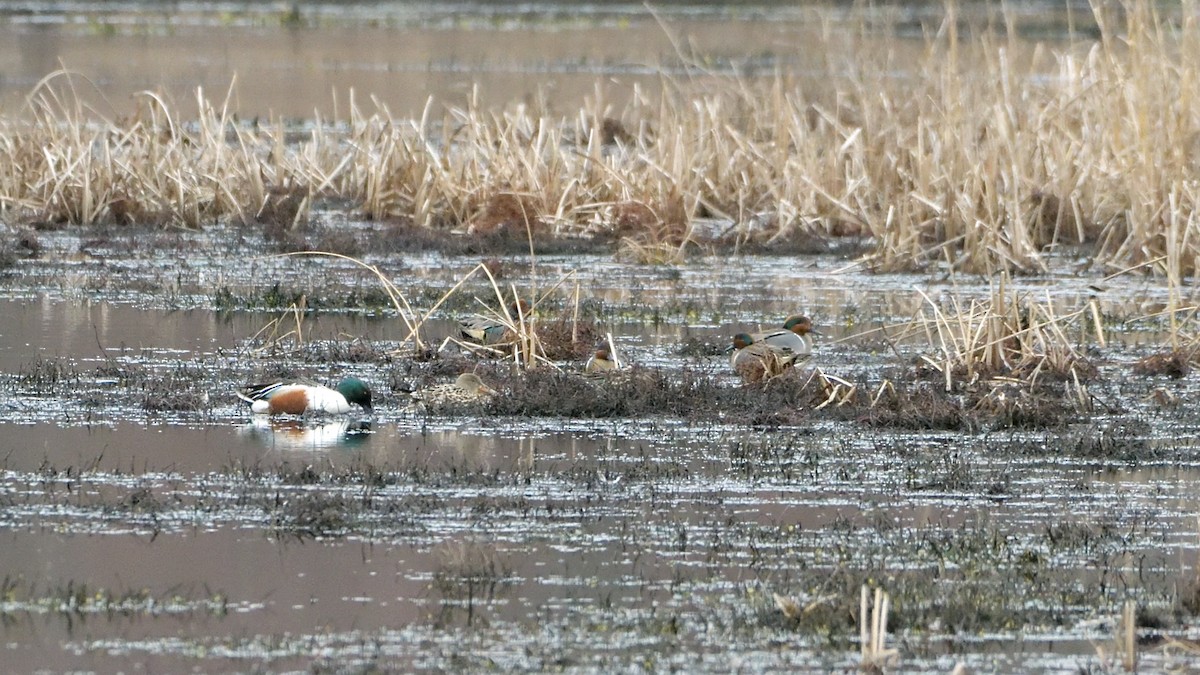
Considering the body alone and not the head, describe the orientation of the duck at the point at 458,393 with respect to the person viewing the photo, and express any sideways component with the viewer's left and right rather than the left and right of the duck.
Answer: facing to the right of the viewer

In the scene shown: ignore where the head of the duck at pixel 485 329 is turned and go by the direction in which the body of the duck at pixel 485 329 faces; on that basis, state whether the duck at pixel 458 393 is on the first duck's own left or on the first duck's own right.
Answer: on the first duck's own right

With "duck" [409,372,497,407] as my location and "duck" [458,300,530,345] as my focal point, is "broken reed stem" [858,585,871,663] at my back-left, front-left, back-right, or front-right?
back-right

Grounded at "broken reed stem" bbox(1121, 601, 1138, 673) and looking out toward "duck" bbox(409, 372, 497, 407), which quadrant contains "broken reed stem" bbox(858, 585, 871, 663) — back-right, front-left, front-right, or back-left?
front-left

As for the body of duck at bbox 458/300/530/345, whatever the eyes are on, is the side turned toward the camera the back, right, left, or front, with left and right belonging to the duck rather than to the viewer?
right

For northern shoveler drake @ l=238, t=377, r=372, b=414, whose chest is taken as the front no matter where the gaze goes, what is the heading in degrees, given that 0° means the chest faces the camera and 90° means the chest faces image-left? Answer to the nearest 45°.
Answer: approximately 270°

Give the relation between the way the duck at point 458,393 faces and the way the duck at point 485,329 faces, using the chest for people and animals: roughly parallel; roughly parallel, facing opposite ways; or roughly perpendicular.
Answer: roughly parallel

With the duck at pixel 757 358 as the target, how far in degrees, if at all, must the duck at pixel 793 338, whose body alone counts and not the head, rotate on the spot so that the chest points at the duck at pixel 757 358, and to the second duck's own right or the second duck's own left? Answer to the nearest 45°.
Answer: approximately 90° to the second duck's own right

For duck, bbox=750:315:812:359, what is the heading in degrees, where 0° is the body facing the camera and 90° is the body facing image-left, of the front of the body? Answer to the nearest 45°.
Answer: approximately 270°

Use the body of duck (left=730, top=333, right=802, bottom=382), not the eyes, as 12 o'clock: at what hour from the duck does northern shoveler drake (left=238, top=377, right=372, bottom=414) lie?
The northern shoveler drake is roughly at 11 o'clock from the duck.

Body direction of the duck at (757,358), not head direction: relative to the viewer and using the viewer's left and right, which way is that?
facing to the left of the viewer

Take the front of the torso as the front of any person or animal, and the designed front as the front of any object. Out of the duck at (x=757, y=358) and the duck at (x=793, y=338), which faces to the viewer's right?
the duck at (x=793, y=338)

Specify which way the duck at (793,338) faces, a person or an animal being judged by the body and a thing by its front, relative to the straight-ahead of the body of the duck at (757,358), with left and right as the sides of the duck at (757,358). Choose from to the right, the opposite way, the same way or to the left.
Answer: the opposite way
